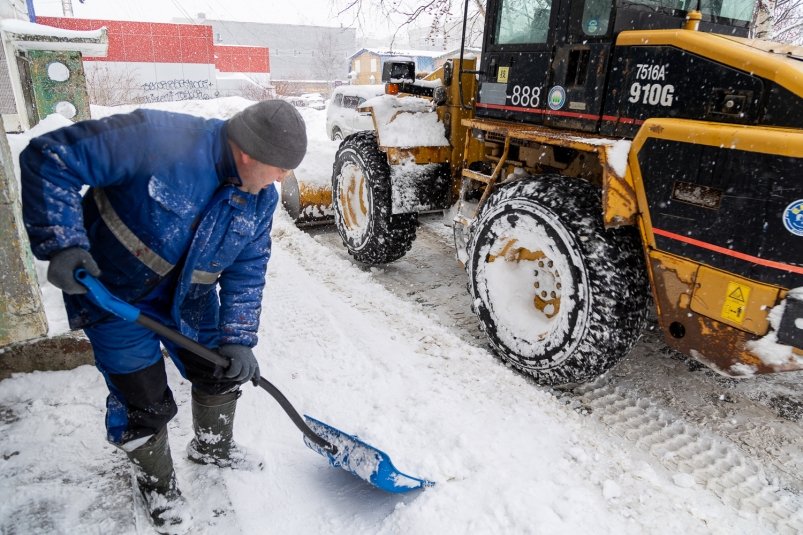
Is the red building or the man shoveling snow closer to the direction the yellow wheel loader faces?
the red building

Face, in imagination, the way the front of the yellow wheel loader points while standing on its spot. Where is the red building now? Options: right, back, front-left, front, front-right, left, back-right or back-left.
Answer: front

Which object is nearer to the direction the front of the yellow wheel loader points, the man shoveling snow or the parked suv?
the parked suv

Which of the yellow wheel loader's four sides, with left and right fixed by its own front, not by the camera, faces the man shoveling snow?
left

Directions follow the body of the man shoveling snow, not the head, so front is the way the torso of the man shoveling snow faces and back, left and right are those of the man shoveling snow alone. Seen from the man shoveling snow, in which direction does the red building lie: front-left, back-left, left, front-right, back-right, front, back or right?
back-left

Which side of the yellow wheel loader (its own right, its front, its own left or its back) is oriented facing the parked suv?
front

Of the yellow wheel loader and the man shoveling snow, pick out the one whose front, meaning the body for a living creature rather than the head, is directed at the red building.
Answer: the yellow wheel loader

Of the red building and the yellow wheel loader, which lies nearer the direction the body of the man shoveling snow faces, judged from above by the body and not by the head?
the yellow wheel loader

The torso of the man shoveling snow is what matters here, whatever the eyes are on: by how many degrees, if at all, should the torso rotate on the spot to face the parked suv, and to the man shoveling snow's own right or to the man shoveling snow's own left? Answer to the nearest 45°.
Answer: approximately 90° to the man shoveling snow's own left

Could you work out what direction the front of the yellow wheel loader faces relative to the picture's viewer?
facing away from the viewer and to the left of the viewer
